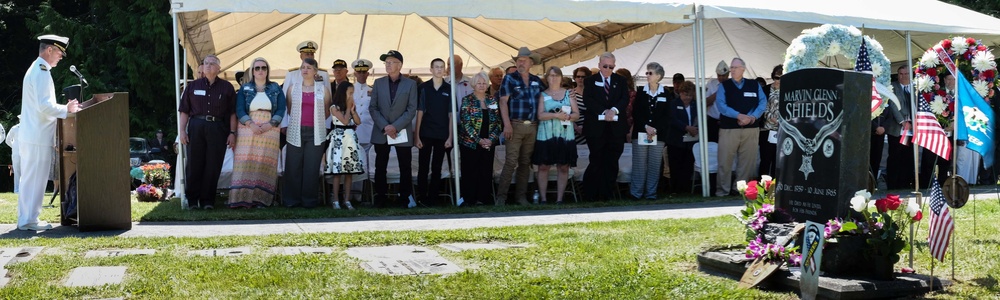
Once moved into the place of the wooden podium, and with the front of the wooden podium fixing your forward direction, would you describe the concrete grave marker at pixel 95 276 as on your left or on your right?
on your right

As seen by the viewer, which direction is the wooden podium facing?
to the viewer's right

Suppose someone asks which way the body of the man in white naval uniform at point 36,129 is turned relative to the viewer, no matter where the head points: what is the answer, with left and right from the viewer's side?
facing to the right of the viewer

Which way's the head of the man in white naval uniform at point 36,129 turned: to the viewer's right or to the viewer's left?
to the viewer's right

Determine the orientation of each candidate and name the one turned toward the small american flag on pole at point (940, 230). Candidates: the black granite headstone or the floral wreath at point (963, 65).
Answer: the floral wreath

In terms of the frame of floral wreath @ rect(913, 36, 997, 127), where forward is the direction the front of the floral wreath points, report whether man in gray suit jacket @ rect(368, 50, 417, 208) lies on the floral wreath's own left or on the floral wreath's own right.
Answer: on the floral wreath's own right

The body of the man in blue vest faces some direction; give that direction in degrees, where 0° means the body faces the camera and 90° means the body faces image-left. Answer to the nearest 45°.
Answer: approximately 0°
